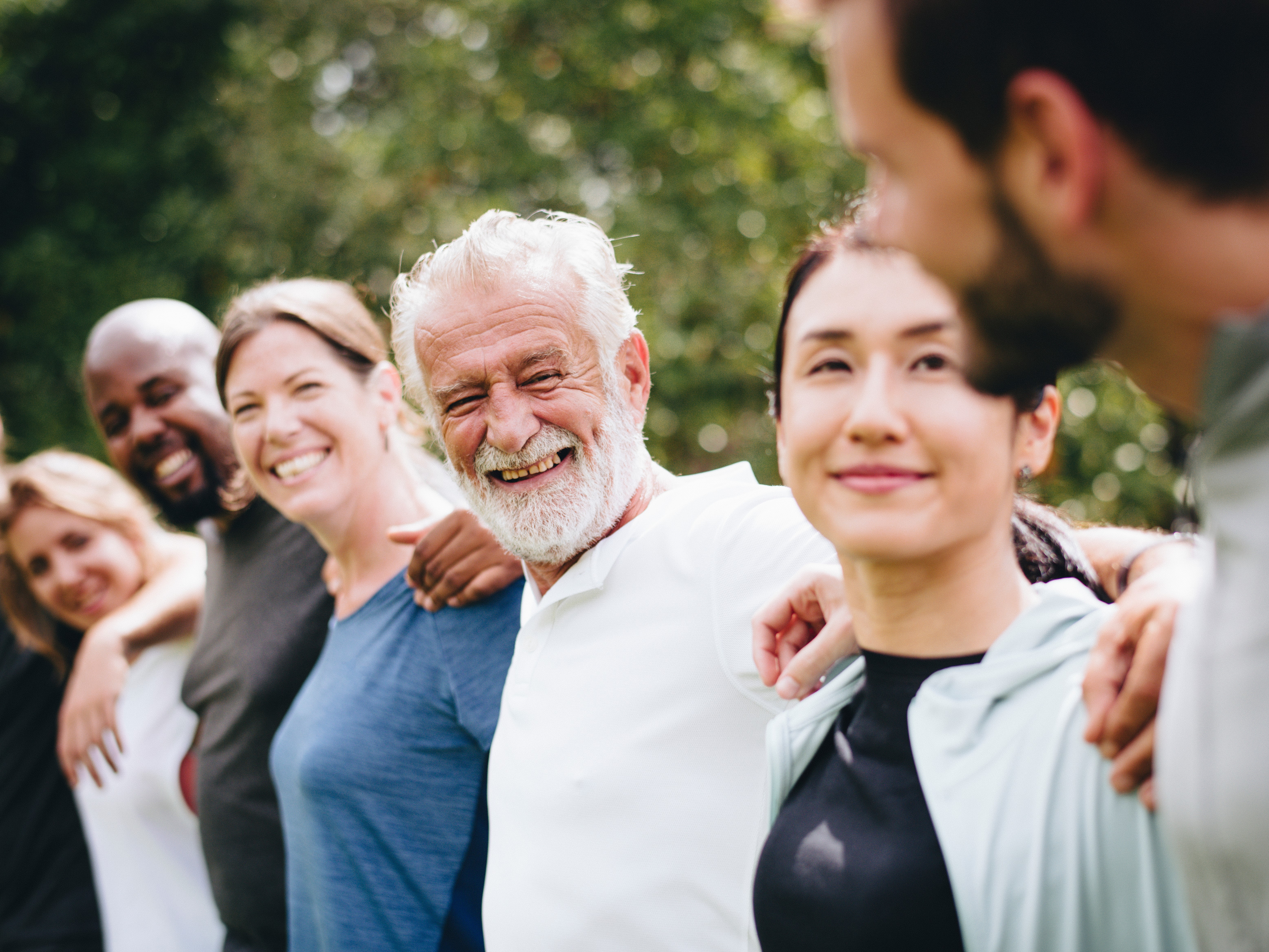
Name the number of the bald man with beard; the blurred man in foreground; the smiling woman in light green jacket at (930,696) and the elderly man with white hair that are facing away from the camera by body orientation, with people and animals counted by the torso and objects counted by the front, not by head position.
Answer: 0

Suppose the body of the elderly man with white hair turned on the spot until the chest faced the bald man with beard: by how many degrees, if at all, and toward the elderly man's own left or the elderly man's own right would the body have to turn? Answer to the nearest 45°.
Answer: approximately 90° to the elderly man's own right

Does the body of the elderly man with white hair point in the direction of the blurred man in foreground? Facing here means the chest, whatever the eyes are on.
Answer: no

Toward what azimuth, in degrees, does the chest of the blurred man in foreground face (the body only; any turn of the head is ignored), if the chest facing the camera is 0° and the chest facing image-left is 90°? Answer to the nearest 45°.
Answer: approximately 90°

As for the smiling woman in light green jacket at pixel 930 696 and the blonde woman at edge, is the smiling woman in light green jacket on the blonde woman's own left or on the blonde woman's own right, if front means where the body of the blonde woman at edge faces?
on the blonde woman's own left

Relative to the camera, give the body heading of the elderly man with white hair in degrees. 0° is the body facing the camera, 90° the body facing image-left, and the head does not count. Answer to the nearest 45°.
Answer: approximately 45°

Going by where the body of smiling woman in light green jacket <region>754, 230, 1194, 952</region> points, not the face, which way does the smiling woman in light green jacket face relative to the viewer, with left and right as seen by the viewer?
facing the viewer and to the left of the viewer

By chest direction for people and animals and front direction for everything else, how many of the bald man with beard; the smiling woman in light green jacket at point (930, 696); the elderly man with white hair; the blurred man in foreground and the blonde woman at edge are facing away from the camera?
0

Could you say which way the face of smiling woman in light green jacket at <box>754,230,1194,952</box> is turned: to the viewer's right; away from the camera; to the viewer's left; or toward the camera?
toward the camera

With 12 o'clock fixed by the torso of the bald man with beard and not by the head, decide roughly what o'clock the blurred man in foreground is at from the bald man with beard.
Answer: The blurred man in foreground is roughly at 10 o'clock from the bald man with beard.

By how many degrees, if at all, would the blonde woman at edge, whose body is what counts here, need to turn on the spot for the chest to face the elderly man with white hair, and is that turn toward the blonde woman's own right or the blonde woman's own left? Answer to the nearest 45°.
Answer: approximately 45° to the blonde woman's own left

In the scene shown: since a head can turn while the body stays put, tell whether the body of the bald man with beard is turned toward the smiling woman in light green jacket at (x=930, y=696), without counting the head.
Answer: no

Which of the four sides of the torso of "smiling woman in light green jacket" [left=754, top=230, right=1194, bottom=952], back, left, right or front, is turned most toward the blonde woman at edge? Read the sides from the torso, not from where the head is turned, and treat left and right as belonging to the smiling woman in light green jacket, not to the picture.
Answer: right

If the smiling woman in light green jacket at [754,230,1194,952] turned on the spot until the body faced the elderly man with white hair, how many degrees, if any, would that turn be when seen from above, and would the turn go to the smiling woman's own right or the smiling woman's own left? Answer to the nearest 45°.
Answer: approximately 90° to the smiling woman's own right

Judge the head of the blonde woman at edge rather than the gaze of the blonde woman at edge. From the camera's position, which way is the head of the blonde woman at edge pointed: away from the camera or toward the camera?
toward the camera

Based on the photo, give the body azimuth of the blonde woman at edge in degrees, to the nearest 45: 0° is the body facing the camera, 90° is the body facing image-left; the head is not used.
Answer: approximately 45°
